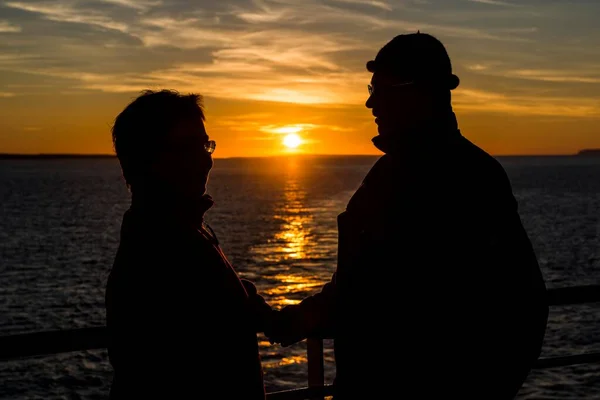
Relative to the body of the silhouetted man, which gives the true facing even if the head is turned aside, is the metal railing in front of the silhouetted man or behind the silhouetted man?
in front

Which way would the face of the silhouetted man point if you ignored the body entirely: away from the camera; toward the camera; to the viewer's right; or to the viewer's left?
to the viewer's left

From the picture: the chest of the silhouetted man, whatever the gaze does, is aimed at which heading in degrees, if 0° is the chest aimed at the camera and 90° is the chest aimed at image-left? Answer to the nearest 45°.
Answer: approximately 90°
